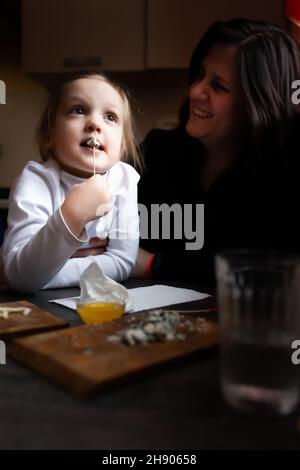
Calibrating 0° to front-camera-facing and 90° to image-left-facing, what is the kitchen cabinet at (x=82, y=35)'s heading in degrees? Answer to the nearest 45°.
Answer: approximately 0°

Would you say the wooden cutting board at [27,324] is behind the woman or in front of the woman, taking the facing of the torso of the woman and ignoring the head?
in front

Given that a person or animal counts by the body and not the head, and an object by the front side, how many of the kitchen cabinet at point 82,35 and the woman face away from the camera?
0

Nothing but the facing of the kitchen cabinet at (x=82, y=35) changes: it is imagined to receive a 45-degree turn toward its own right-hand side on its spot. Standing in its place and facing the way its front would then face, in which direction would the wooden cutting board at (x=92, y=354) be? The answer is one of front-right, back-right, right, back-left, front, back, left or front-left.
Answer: front-left

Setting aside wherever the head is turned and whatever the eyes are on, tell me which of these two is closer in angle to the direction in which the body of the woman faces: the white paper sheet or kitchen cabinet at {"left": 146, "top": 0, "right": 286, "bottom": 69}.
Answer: the white paper sheet

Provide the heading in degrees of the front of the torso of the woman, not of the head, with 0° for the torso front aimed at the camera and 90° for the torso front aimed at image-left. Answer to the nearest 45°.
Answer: approximately 45°

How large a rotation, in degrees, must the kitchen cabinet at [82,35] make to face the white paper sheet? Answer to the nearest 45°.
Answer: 0° — it already faces it
